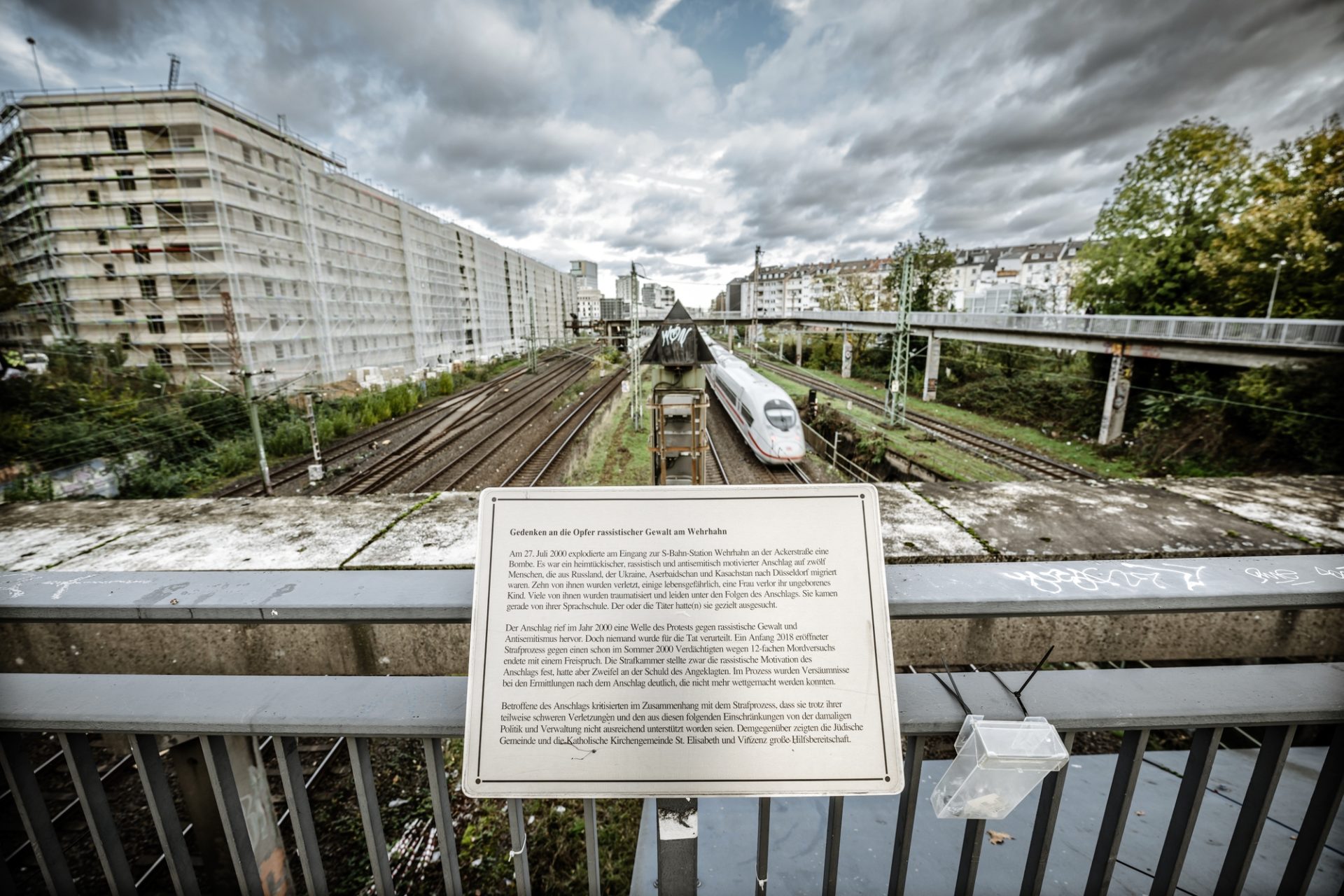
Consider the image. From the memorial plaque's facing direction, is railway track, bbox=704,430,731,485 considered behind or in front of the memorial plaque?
behind

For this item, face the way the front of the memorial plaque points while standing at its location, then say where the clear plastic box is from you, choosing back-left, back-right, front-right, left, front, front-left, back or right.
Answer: left

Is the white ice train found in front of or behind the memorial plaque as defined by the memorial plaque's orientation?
behind

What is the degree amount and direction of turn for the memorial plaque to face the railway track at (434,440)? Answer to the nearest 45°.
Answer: approximately 135° to its right

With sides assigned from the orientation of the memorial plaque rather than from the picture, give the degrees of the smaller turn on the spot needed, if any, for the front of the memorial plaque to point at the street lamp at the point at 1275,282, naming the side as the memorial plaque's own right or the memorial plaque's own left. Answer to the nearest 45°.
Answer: approximately 135° to the memorial plaque's own left

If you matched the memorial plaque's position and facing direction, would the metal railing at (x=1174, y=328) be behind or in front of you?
behind

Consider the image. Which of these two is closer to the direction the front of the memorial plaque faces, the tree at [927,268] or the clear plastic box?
the clear plastic box

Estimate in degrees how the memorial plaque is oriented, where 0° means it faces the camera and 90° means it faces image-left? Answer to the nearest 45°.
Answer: approximately 0°

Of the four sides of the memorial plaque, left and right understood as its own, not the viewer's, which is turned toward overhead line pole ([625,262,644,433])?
back

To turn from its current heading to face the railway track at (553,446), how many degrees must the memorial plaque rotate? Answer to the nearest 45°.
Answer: approximately 180°

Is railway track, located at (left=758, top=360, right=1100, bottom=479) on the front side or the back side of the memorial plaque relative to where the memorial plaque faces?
on the back side

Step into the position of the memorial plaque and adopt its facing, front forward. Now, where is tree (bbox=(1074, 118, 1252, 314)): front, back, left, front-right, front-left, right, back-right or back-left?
back-left
